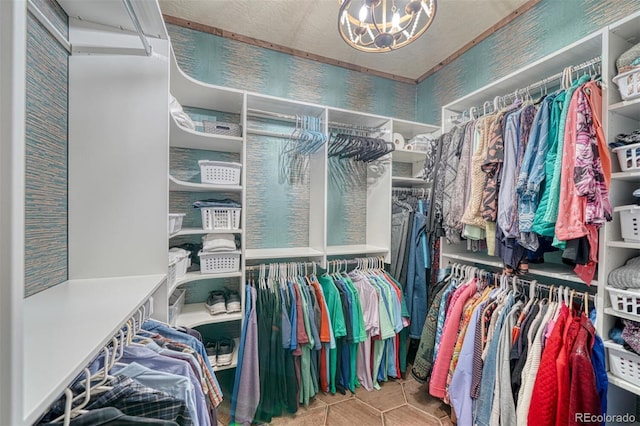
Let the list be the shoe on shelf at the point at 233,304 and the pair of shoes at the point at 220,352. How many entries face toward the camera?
2

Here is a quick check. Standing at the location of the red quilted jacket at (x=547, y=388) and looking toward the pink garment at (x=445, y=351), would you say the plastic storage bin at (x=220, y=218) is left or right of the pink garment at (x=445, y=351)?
left

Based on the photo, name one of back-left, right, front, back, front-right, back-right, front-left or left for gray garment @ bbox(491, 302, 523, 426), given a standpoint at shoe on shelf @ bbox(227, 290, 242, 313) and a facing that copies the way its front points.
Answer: front-left

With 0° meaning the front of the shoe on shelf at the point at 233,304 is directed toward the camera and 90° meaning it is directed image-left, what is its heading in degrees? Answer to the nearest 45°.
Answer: approximately 0°

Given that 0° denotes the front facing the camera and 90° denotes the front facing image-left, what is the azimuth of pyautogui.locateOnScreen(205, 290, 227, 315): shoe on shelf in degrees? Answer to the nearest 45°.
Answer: approximately 0°

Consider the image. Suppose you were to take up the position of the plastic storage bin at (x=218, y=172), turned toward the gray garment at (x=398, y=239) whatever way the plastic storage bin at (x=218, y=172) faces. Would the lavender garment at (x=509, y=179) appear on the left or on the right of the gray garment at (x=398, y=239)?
right

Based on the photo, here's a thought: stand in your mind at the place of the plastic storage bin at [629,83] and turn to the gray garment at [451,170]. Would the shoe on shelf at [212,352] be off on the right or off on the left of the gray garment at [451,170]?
left

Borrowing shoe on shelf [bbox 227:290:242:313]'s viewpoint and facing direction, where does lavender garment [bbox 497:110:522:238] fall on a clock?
The lavender garment is roughly at 10 o'clock from the shoe on shelf.

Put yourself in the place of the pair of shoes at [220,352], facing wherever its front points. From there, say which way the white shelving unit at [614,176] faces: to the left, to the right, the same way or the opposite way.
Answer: to the right
